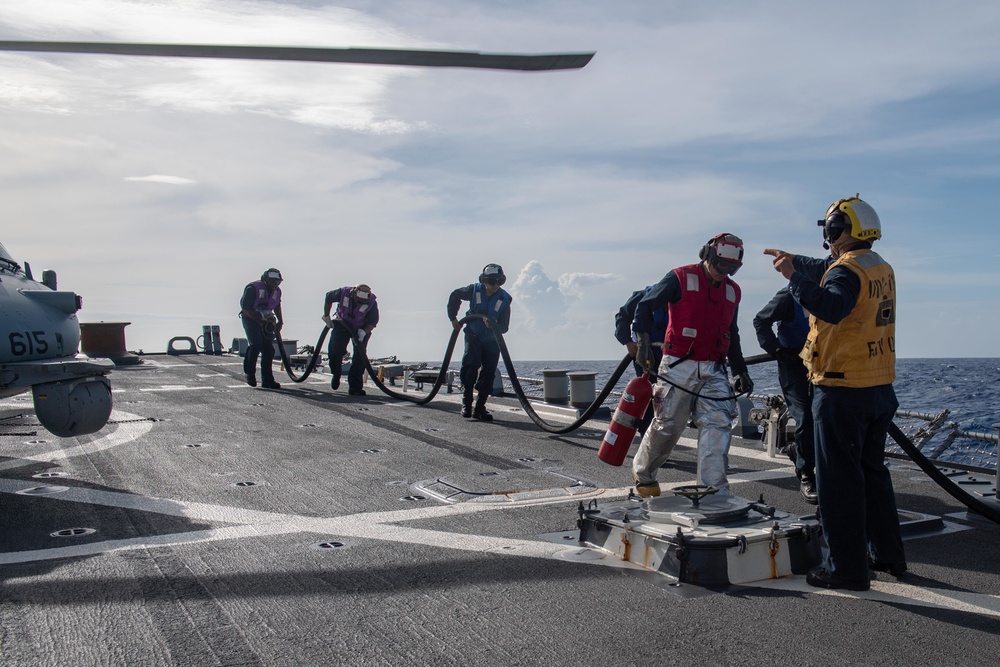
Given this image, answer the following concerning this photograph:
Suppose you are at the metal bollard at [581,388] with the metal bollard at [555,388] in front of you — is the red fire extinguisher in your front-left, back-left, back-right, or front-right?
back-left

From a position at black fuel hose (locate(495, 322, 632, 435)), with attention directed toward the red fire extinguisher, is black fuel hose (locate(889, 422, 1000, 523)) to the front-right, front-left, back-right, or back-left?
front-left

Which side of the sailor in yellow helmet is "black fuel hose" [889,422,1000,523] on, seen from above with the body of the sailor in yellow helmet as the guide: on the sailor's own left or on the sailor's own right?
on the sailor's own right

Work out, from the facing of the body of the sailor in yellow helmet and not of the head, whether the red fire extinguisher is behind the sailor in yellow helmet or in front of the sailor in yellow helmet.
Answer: in front

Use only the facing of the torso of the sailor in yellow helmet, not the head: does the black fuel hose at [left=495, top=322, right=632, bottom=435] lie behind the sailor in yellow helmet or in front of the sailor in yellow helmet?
in front

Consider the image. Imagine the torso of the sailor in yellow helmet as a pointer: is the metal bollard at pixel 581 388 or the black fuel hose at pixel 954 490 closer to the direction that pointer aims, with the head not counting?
the metal bollard

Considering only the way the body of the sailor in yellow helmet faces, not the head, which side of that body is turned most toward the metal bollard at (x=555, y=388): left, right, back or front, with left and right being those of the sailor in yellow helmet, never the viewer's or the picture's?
front

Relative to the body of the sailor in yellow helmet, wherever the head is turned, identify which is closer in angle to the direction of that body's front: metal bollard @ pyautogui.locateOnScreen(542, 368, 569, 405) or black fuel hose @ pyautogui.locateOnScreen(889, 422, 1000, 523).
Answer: the metal bollard
